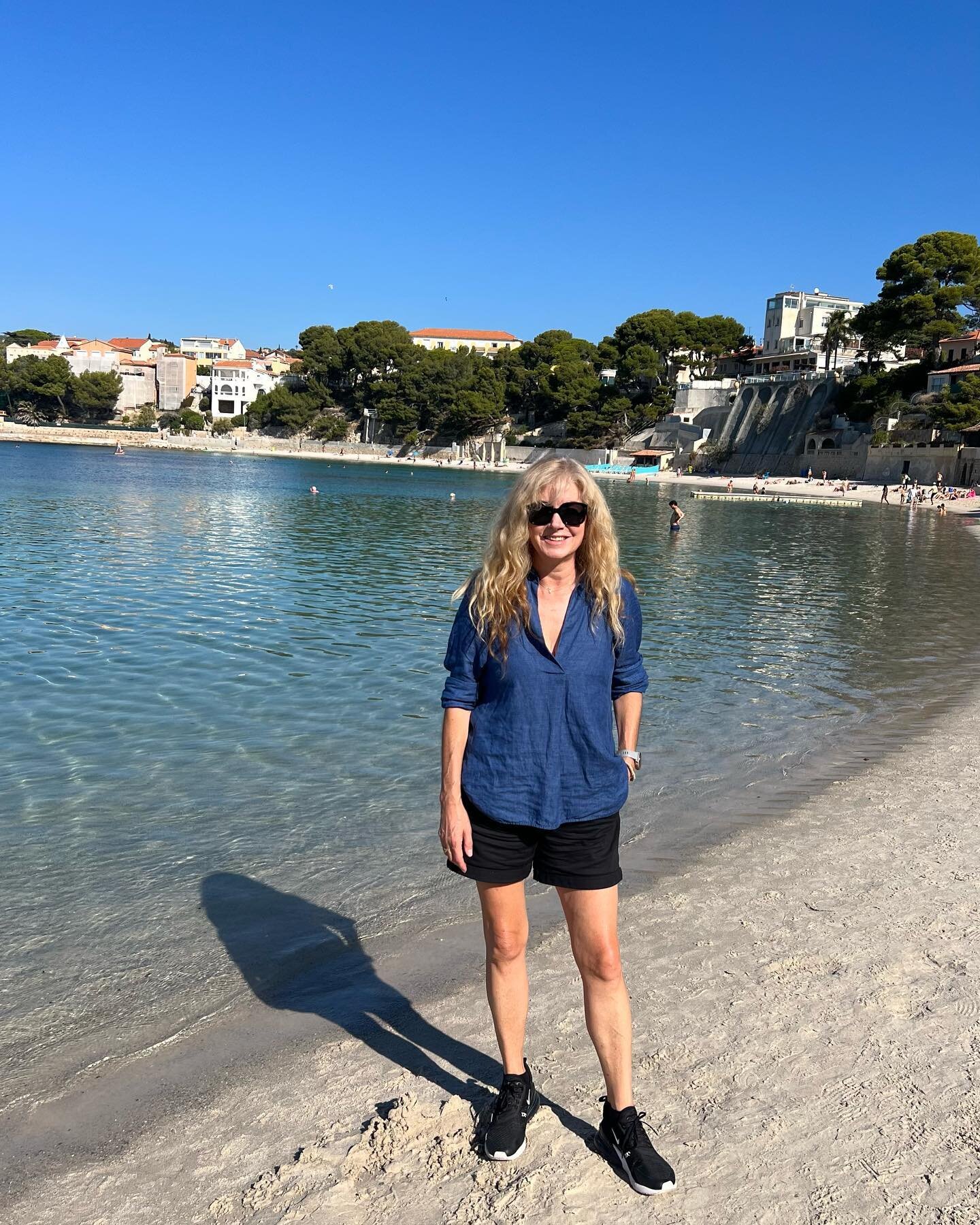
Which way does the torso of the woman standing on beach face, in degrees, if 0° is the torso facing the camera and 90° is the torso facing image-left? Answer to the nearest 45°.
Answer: approximately 0°
